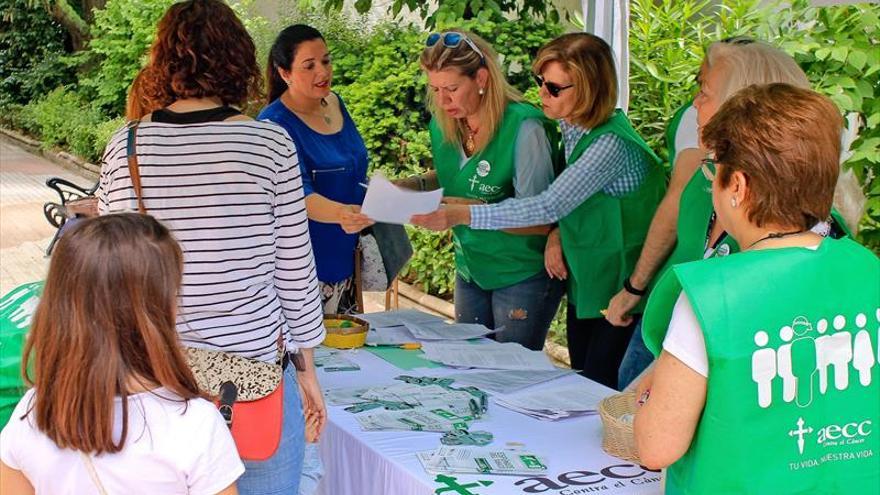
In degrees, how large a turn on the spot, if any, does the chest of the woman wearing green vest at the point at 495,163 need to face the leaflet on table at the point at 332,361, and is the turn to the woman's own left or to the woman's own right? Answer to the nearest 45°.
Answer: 0° — they already face it

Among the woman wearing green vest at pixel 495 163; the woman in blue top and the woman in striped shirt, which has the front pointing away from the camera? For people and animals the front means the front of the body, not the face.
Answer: the woman in striped shirt

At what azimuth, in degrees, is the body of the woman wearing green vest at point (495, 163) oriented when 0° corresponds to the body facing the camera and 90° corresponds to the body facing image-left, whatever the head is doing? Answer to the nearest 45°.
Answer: approximately 45°

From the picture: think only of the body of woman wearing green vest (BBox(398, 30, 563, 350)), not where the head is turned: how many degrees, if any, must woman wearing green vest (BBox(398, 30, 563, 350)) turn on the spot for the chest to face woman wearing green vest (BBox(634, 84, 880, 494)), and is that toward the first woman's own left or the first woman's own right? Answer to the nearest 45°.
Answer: approximately 45° to the first woman's own left

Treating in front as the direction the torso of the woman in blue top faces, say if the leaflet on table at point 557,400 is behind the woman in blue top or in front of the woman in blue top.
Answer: in front

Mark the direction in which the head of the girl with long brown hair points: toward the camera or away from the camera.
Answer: away from the camera

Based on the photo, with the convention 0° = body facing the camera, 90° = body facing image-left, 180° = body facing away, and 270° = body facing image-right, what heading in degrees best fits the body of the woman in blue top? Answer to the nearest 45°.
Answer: approximately 315°

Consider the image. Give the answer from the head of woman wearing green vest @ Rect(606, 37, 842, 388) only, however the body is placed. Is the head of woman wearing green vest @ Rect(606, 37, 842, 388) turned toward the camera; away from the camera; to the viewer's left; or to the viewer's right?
to the viewer's left

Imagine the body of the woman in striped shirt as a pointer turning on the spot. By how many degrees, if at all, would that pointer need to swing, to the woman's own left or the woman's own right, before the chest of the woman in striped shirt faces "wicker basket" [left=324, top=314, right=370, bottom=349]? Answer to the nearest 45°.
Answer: approximately 45° to the woman's own right

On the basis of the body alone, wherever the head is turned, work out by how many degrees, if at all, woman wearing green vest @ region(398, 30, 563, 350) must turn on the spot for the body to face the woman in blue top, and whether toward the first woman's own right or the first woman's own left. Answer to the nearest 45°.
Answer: approximately 45° to the first woman's own right

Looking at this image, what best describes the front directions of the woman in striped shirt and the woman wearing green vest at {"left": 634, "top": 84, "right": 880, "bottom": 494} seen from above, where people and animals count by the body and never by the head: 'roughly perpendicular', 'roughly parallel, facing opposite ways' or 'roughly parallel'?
roughly parallel

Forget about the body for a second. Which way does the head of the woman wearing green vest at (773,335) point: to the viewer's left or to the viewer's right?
to the viewer's left

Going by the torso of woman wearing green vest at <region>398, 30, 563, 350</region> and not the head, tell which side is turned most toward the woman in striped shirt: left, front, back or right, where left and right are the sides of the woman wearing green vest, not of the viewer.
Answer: front

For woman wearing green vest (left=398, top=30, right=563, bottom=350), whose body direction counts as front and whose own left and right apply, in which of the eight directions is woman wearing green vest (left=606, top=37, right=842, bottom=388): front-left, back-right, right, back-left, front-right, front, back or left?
left

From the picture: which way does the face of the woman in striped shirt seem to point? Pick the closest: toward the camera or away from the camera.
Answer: away from the camera

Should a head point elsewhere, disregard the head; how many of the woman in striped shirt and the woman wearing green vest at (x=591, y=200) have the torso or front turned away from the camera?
1
